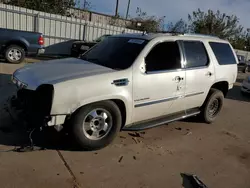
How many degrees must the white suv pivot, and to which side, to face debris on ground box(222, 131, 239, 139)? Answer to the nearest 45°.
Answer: approximately 180°

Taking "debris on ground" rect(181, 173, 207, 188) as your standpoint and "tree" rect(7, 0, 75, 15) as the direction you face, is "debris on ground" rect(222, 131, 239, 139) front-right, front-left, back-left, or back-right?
front-right

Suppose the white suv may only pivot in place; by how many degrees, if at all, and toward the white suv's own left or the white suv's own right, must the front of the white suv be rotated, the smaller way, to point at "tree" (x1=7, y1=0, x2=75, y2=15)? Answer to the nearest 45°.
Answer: approximately 135° to the white suv's own right

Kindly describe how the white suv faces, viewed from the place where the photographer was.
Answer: facing the viewer and to the left of the viewer

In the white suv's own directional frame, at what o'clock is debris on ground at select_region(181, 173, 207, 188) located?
The debris on ground is roughly at 9 o'clock from the white suv.
